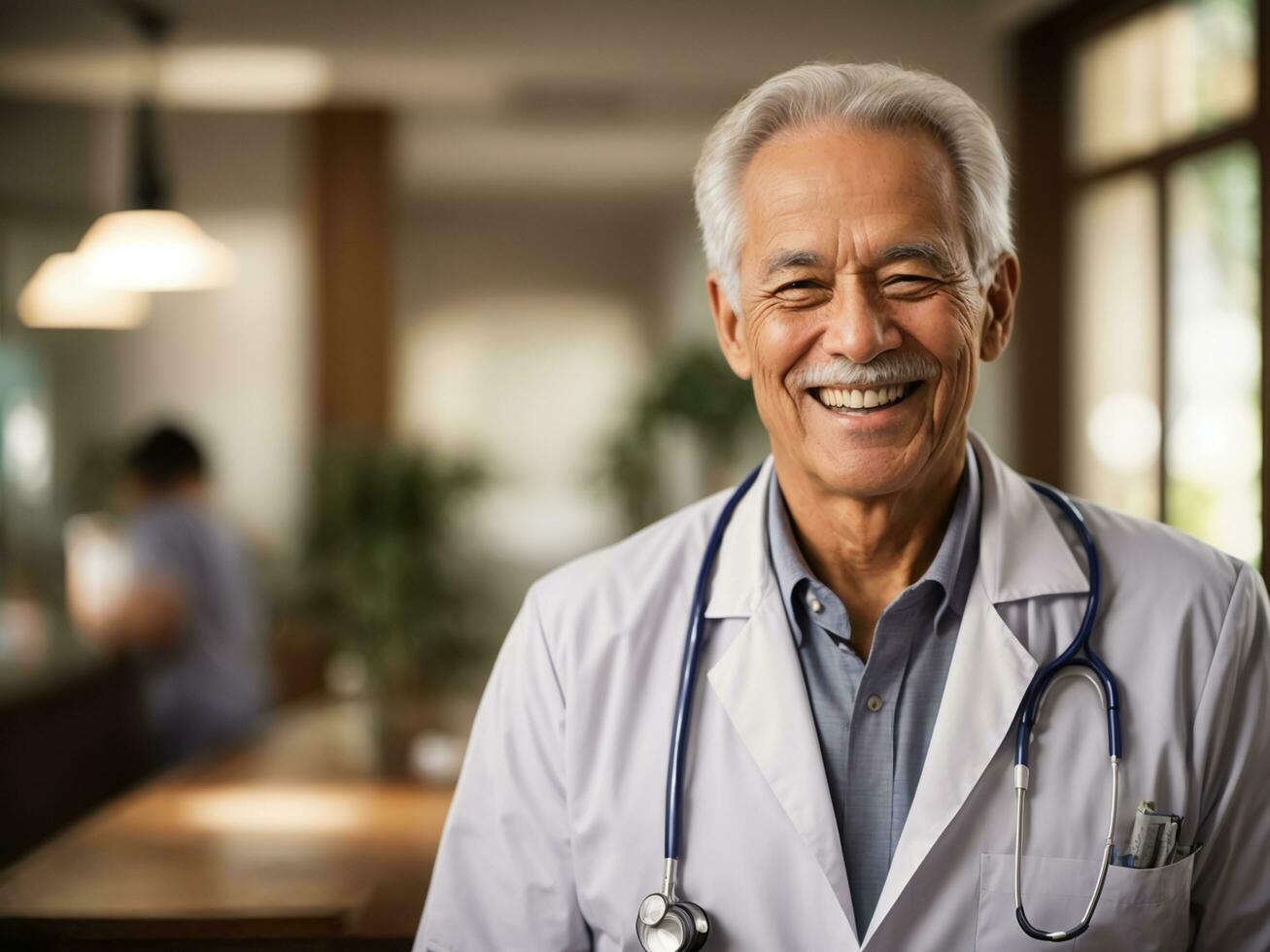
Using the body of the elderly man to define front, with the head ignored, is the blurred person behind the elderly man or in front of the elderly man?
behind

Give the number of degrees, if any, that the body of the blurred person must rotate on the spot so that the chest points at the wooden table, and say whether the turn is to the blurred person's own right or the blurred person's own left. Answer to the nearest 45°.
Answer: approximately 135° to the blurred person's own left

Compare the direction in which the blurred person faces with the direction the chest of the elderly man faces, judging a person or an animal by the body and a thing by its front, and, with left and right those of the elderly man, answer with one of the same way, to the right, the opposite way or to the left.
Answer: to the right

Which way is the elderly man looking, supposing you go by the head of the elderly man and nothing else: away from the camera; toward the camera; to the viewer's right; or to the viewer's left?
toward the camera

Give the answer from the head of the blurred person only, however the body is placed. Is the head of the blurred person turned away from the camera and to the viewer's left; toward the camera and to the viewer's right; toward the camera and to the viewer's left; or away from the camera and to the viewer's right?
away from the camera and to the viewer's left

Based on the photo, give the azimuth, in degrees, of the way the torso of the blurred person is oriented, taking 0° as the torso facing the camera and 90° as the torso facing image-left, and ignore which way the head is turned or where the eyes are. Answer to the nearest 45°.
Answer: approximately 135°

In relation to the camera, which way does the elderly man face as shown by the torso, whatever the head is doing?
toward the camera

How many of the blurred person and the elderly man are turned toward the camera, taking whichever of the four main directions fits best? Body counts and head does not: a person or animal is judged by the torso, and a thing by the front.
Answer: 1

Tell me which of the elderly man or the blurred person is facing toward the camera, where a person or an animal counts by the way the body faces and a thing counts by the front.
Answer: the elderly man

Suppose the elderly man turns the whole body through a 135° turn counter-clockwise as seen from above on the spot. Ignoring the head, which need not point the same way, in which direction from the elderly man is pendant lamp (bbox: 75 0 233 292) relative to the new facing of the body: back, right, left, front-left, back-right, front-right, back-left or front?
left
